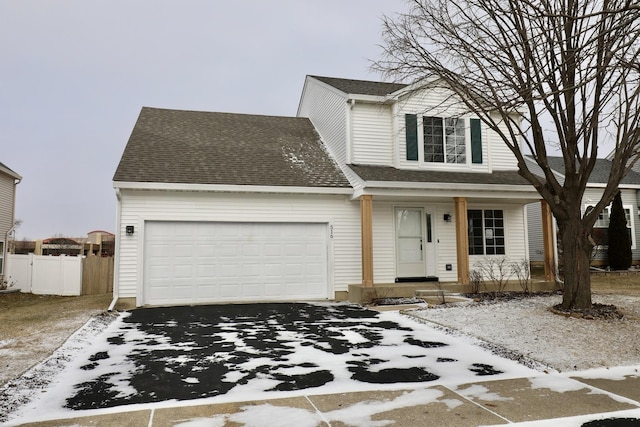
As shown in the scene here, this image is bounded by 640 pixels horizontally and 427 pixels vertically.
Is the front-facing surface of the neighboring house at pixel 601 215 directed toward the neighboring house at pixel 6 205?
no

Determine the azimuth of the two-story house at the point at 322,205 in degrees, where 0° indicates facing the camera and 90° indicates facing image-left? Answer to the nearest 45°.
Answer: approximately 0°

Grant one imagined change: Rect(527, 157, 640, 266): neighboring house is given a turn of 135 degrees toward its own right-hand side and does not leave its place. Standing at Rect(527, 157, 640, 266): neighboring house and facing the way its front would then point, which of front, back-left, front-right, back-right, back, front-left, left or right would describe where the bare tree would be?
back-left

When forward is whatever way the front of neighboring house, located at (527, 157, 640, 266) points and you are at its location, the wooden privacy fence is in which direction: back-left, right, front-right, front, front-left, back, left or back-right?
front-right

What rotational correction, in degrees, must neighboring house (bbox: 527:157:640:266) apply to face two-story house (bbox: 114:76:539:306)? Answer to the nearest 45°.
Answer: approximately 45° to its right

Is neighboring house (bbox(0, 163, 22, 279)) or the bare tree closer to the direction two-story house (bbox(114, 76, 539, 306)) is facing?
the bare tree

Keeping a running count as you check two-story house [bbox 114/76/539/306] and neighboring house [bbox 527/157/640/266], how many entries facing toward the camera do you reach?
2

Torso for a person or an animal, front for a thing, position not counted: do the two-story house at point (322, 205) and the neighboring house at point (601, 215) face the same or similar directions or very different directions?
same or similar directions

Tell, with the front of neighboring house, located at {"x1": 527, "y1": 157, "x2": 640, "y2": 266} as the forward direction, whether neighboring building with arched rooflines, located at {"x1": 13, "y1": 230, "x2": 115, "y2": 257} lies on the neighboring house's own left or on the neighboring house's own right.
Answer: on the neighboring house's own right

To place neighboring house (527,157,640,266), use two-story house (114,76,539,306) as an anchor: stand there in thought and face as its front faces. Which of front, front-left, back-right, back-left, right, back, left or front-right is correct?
back-left

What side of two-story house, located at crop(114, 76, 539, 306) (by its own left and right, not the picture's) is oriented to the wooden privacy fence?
right

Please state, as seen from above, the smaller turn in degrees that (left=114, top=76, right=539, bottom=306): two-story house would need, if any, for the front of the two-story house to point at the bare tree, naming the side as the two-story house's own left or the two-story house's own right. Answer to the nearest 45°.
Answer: approximately 45° to the two-story house's own left

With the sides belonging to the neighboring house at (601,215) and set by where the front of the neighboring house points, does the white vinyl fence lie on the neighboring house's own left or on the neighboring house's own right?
on the neighboring house's own right

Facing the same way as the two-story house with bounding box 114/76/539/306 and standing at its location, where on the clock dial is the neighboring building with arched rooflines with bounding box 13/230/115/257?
The neighboring building with arched rooflines is roughly at 4 o'clock from the two-story house.

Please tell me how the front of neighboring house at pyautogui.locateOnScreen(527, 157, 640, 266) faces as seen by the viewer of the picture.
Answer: facing the viewer
